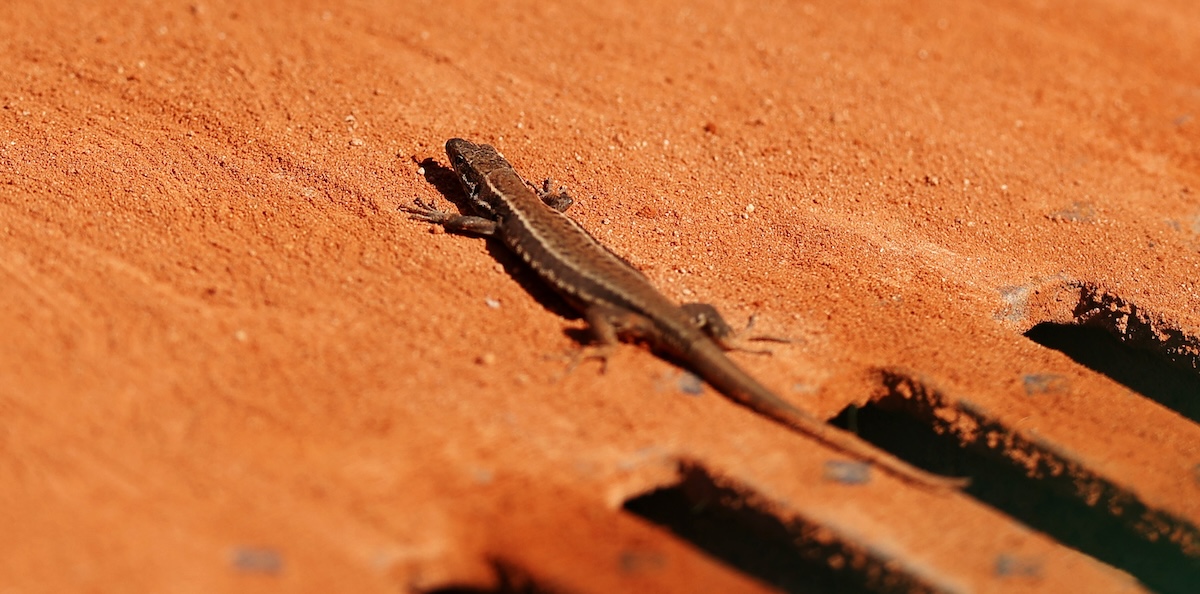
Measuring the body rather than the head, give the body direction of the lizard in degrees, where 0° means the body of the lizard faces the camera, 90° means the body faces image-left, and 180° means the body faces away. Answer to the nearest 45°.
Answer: approximately 135°
